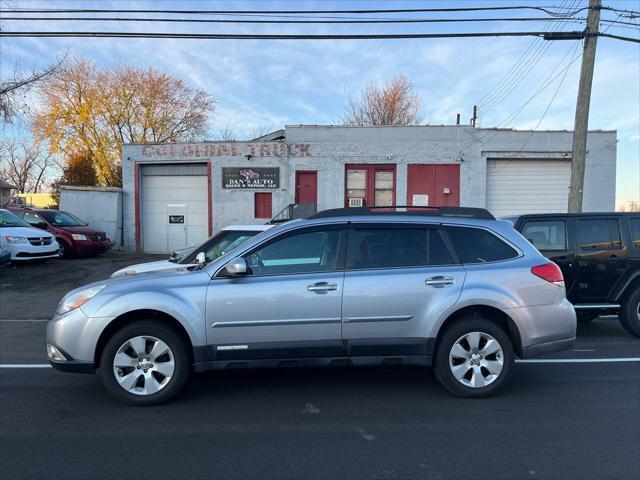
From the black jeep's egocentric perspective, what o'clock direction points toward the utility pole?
The utility pole is roughly at 3 o'clock from the black jeep.

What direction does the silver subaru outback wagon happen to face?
to the viewer's left

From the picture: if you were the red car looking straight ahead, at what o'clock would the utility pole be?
The utility pole is roughly at 12 o'clock from the red car.

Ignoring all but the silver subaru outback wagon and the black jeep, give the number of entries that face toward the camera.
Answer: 0

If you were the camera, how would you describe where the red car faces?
facing the viewer and to the right of the viewer

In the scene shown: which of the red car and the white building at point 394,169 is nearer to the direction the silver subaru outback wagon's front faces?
the red car

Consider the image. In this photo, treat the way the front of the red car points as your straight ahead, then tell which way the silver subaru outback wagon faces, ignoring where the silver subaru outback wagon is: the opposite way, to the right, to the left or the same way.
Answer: the opposite way

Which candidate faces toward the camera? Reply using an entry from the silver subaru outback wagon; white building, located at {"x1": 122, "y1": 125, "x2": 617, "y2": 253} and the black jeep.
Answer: the white building

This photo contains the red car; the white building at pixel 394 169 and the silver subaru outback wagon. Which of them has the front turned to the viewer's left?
the silver subaru outback wagon

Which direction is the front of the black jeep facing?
to the viewer's left

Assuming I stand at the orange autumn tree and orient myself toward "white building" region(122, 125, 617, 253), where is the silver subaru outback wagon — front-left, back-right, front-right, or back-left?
front-right

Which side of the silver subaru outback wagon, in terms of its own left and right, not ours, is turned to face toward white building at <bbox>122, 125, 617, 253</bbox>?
right

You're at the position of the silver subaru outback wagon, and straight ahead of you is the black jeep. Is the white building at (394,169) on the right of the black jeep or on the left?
left

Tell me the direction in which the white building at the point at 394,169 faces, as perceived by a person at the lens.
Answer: facing the viewer

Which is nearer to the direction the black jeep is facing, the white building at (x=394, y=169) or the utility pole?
the white building

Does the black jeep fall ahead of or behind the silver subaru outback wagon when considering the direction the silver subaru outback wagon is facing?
behind

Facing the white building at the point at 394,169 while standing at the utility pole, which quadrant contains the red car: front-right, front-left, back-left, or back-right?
front-left

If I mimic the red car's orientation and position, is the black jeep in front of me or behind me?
in front
